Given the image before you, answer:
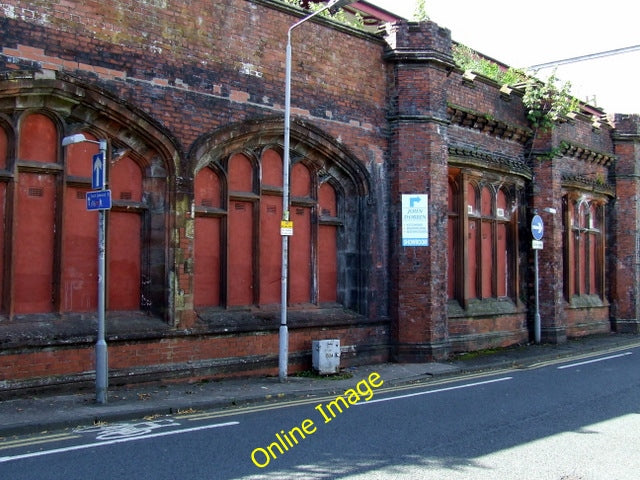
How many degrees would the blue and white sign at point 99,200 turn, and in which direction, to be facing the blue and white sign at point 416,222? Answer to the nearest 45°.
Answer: approximately 135° to its left

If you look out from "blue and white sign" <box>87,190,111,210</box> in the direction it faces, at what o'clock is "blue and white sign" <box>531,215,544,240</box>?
"blue and white sign" <box>531,215,544,240</box> is roughly at 8 o'clock from "blue and white sign" <box>87,190,111,210</box>.

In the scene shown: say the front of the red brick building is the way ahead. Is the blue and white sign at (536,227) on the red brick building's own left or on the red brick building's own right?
on the red brick building's own left

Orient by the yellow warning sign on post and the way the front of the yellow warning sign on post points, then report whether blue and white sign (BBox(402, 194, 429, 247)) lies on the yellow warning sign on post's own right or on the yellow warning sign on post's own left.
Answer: on the yellow warning sign on post's own left

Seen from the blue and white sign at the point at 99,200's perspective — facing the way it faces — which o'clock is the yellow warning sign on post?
The yellow warning sign on post is roughly at 8 o'clock from the blue and white sign.

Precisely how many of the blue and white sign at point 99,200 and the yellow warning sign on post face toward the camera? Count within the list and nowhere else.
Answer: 2

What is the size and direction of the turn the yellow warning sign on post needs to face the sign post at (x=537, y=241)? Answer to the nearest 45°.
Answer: approximately 135° to its left

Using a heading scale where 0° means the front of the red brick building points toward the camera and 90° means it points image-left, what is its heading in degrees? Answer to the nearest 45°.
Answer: approximately 315°

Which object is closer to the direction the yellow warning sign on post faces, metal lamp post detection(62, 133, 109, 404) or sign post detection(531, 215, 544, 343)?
the metal lamp post

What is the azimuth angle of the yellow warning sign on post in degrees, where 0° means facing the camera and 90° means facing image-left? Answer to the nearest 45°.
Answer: approximately 0°

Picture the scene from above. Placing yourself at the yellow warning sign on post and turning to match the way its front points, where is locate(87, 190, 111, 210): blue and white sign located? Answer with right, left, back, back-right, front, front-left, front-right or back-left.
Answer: front-right

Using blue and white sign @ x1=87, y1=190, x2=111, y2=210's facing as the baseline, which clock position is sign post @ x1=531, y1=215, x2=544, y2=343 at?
The sign post is roughly at 8 o'clock from the blue and white sign.
